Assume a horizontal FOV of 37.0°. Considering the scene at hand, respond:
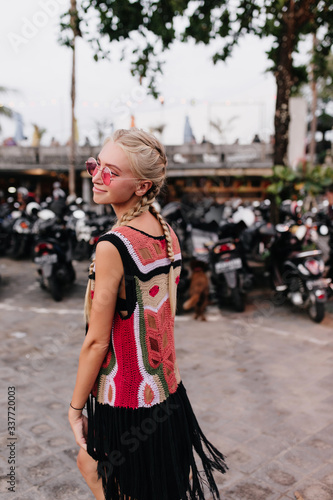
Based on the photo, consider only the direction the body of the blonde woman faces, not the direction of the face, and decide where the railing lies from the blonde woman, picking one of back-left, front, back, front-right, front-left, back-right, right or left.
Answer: front-right

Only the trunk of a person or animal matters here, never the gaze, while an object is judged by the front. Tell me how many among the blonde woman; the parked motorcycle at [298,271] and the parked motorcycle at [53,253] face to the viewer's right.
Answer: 0

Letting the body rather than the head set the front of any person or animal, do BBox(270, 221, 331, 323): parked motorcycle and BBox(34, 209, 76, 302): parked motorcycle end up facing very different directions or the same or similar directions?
same or similar directions

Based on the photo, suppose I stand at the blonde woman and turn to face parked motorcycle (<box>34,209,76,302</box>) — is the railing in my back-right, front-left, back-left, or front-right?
front-right

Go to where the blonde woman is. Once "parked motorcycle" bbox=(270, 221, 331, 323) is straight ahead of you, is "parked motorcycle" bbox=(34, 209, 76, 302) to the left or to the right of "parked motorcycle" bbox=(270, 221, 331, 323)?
left

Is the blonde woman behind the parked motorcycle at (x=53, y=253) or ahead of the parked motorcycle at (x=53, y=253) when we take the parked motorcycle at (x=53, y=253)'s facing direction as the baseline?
behind

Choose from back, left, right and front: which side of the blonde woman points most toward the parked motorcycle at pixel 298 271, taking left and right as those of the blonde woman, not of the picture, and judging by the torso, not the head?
right

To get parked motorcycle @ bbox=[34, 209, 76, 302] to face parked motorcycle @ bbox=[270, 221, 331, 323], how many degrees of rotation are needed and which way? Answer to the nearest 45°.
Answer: approximately 135° to its right

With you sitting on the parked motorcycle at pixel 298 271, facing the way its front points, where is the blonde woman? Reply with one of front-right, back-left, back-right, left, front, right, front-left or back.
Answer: back-left

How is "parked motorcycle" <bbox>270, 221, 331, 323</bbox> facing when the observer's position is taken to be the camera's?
facing away from the viewer and to the left of the viewer

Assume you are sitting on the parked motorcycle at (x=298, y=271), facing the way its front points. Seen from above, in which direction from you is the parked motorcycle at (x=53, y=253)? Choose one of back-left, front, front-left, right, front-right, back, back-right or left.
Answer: front-left

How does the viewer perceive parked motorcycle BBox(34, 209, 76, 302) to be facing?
facing away from the viewer

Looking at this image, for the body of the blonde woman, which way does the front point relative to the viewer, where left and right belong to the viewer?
facing away from the viewer and to the left of the viewer

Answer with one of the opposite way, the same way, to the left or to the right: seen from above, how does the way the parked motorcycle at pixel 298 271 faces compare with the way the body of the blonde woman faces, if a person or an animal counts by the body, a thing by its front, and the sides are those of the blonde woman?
the same way

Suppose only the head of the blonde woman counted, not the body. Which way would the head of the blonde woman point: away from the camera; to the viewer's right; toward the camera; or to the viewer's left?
to the viewer's left
